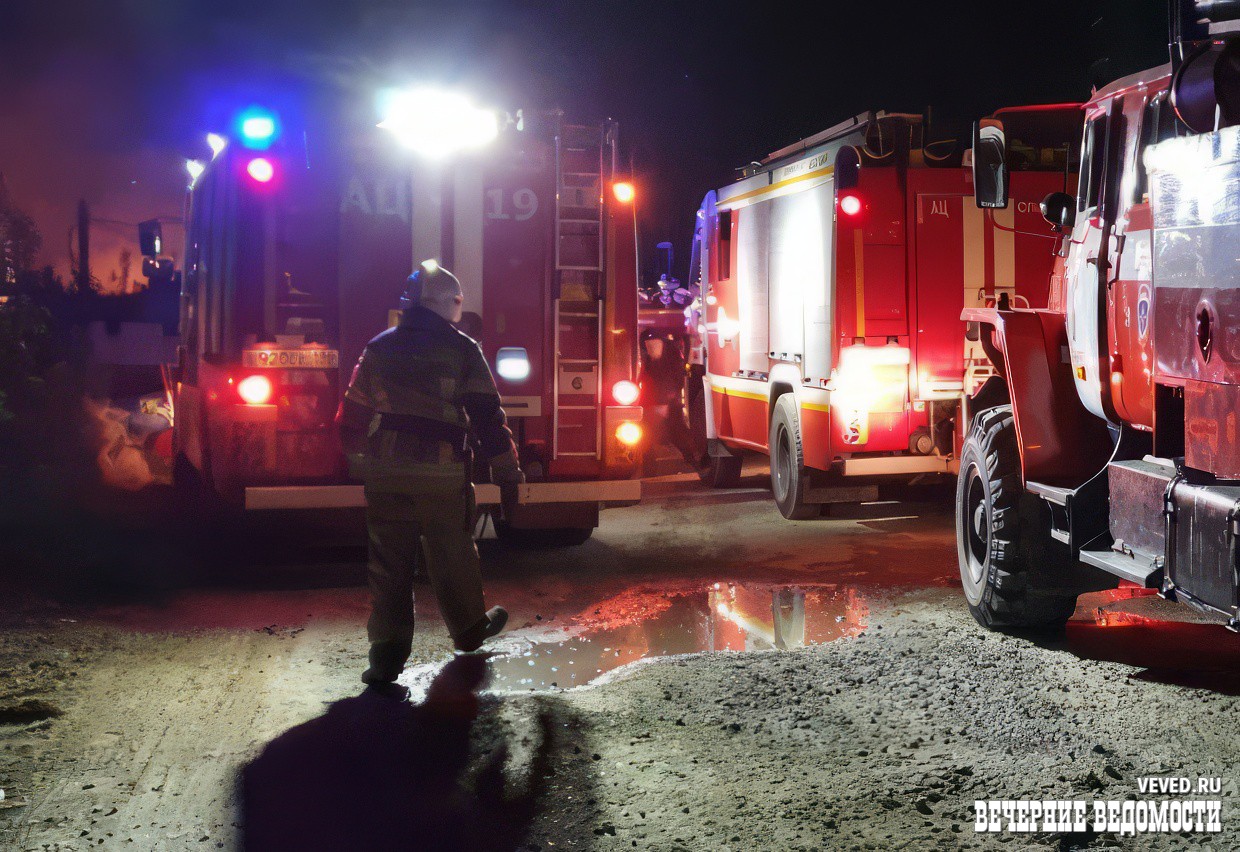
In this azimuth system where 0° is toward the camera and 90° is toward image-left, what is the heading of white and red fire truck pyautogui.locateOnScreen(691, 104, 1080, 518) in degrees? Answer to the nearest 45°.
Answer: approximately 135°

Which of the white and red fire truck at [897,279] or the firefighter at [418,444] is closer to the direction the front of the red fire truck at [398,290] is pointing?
the white and red fire truck

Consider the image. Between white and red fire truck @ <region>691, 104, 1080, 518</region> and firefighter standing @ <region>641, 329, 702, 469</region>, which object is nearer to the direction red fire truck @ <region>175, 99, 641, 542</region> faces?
the firefighter standing

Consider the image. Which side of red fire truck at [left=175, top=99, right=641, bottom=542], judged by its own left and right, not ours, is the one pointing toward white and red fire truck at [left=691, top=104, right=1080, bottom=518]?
right

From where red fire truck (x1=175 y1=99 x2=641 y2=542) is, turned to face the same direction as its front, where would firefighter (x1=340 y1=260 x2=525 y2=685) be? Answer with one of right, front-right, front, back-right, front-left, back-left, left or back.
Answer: back

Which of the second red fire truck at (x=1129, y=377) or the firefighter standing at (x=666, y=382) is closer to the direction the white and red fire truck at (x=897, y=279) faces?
the firefighter standing

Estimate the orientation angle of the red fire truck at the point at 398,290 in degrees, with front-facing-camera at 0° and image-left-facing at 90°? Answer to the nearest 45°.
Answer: approximately 180°

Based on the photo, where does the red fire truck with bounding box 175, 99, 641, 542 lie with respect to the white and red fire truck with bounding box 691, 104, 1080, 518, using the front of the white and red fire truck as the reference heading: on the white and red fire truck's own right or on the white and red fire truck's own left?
on the white and red fire truck's own left
